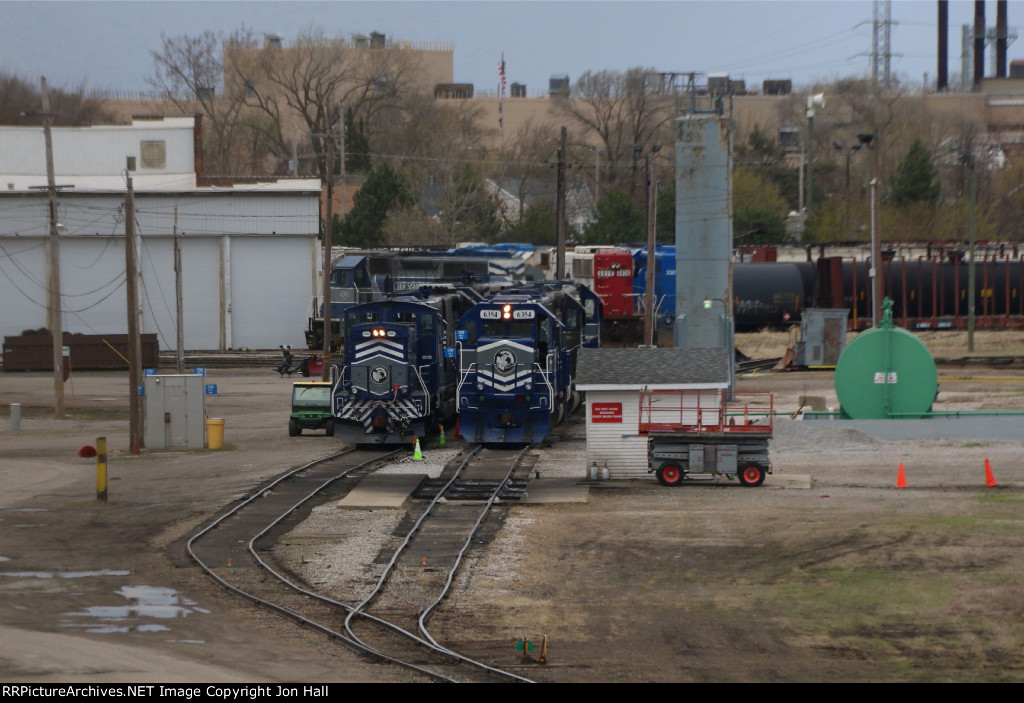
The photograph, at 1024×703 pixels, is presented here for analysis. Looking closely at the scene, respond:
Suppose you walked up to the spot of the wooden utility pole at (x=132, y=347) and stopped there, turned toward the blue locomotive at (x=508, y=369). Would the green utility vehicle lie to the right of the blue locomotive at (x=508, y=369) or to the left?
left

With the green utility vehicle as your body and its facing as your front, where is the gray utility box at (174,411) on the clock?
The gray utility box is roughly at 2 o'clock from the green utility vehicle.

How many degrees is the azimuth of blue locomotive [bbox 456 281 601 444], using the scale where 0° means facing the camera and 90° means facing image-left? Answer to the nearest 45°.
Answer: approximately 0°

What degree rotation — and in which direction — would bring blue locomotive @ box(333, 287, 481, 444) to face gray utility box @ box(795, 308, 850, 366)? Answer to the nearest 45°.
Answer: approximately 135° to its left

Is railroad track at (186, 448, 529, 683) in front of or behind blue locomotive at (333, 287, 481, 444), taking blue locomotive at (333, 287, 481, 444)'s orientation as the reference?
in front

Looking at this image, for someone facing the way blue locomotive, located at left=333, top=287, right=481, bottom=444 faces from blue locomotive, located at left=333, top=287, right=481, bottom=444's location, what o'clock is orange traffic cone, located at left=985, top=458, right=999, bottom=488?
The orange traffic cone is roughly at 10 o'clock from the blue locomotive.

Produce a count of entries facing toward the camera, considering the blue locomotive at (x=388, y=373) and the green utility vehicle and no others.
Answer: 2

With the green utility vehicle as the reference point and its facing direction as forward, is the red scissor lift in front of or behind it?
in front

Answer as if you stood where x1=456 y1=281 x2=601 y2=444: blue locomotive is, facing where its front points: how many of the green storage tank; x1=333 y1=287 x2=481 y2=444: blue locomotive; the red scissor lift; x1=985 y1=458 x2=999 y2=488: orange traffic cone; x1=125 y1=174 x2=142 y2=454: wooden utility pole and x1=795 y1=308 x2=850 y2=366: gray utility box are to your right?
2

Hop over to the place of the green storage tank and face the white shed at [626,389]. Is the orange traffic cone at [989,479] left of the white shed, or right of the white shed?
left

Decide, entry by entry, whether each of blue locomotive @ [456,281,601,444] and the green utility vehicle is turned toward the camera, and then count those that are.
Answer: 2

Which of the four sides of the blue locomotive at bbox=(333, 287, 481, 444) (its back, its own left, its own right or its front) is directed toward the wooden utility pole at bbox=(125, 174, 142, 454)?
right

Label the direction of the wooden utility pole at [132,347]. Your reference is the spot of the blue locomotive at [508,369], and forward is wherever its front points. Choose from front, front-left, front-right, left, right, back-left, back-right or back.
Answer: right
